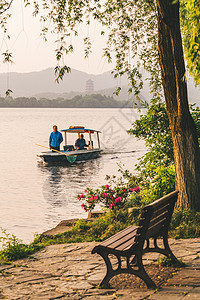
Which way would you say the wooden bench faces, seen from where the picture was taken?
facing away from the viewer and to the left of the viewer

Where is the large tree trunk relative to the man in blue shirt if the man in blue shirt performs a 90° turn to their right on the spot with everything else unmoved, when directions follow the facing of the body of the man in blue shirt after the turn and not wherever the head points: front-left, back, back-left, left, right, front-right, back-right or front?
left

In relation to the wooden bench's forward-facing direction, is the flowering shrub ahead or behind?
ahead

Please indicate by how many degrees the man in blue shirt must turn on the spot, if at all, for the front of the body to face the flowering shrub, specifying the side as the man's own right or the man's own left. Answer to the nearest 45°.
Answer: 0° — they already face it

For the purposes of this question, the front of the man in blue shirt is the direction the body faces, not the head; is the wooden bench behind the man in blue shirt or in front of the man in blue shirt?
in front

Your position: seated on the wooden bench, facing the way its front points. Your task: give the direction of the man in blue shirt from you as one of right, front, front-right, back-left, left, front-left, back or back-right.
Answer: front-right

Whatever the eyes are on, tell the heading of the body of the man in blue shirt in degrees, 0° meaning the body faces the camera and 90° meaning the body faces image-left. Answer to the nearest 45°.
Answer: approximately 0°

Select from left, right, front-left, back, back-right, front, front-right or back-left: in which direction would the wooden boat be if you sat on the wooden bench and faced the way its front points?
front-right
